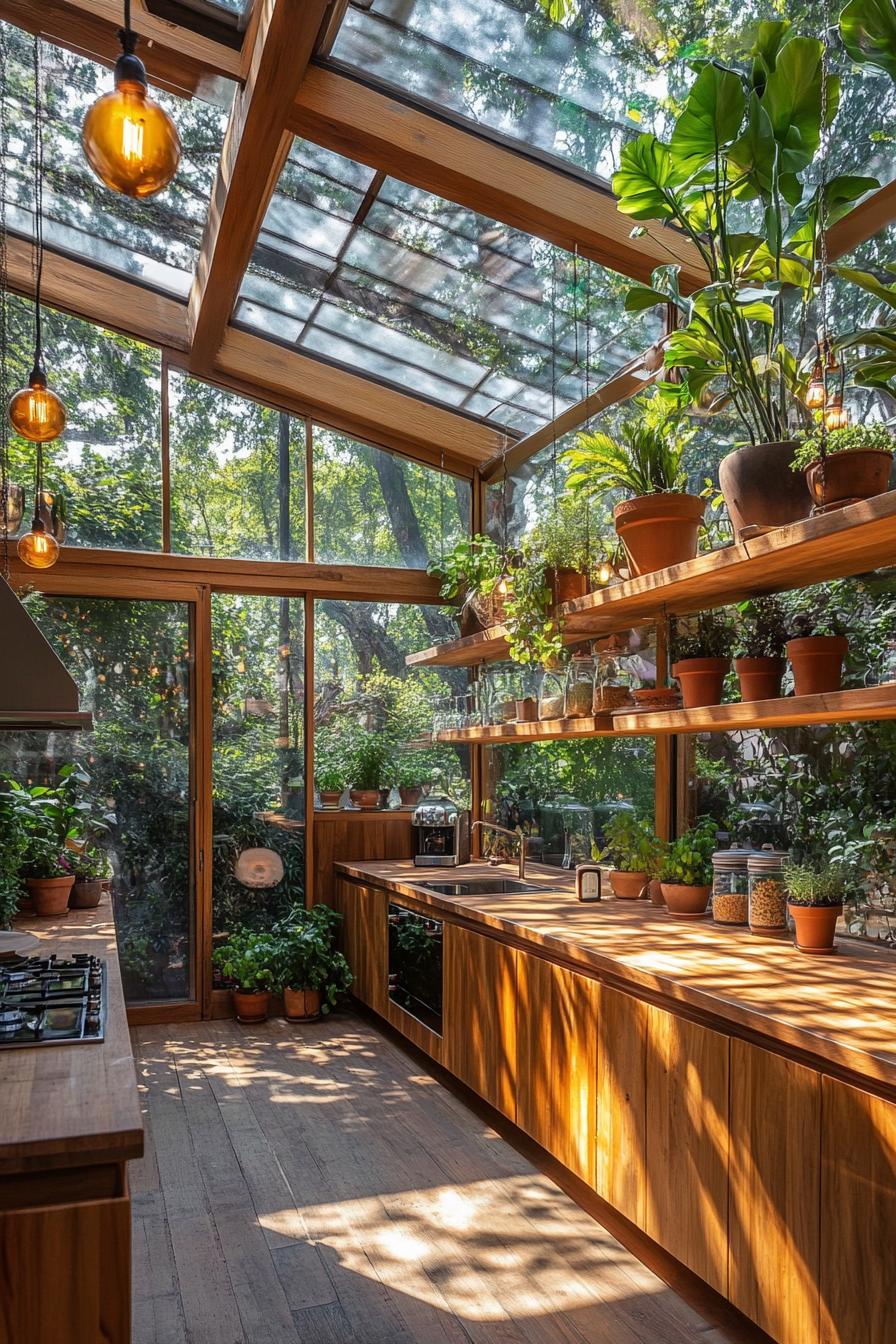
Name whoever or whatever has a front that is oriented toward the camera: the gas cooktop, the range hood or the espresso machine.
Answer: the espresso machine

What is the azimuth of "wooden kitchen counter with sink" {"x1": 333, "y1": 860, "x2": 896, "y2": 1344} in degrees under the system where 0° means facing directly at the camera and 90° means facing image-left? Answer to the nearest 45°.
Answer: approximately 45°

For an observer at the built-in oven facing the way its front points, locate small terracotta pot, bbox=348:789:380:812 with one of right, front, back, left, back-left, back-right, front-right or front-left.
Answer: back-right

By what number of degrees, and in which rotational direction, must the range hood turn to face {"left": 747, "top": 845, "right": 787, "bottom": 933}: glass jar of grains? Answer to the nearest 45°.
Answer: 0° — it already faces it

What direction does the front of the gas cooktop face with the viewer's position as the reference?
facing to the right of the viewer

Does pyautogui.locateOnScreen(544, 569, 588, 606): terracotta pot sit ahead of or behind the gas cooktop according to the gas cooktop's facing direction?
ahead

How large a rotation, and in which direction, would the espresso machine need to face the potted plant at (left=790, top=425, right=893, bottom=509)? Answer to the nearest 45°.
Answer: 0° — it already faces it

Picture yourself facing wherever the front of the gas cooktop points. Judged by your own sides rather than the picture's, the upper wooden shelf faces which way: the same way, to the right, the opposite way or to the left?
the opposite way

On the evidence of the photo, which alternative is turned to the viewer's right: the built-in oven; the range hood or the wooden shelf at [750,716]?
the range hood

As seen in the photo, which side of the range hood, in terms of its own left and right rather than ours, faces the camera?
right

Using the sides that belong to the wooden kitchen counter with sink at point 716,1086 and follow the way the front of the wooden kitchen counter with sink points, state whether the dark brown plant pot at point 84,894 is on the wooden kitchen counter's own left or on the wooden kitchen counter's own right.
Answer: on the wooden kitchen counter's own right

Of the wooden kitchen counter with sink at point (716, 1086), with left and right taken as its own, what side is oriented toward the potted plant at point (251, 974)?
right

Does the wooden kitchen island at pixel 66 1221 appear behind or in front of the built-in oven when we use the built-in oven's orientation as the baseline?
in front
